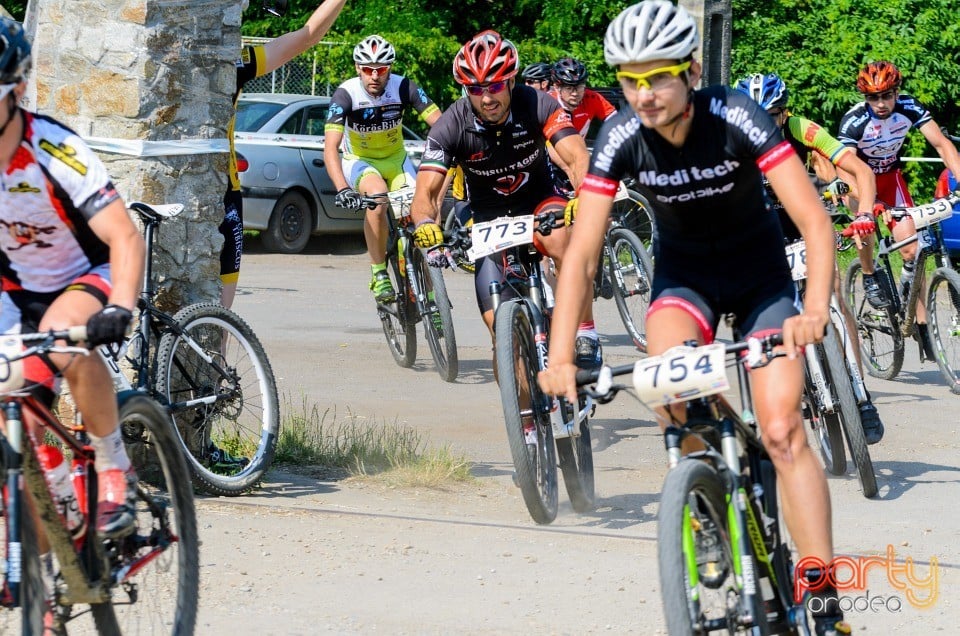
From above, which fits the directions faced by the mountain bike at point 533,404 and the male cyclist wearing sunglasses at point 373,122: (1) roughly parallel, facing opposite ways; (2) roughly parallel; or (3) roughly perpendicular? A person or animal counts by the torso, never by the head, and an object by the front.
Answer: roughly parallel

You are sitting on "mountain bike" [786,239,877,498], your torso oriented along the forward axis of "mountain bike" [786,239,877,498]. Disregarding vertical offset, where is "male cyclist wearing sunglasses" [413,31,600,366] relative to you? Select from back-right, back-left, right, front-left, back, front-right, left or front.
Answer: right

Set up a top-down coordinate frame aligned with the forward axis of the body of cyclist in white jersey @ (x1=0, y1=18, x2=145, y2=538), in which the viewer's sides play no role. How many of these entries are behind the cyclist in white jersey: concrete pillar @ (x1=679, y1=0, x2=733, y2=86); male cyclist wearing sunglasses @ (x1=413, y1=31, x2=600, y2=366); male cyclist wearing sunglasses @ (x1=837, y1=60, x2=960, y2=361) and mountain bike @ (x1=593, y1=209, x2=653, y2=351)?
4

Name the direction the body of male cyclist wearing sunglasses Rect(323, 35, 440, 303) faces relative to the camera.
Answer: toward the camera

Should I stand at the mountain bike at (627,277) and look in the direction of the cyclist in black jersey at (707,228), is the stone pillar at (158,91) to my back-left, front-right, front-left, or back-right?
front-right

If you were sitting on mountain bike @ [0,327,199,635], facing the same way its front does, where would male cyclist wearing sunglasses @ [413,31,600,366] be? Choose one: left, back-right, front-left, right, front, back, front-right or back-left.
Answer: back

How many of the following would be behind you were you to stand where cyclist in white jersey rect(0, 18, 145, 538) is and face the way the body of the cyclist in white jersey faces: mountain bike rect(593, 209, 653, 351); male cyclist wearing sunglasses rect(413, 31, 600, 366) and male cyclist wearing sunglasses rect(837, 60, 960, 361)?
3

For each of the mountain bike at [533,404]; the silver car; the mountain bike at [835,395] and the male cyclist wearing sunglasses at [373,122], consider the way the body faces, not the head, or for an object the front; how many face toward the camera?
3

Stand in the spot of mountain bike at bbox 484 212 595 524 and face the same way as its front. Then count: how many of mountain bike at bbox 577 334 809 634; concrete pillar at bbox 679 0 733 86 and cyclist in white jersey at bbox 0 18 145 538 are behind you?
1

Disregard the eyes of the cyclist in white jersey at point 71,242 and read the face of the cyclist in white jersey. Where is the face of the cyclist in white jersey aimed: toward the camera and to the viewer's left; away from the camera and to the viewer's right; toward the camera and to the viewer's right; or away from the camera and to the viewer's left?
toward the camera and to the viewer's left

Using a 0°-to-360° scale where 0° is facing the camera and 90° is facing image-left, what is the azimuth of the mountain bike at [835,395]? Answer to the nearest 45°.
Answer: approximately 0°

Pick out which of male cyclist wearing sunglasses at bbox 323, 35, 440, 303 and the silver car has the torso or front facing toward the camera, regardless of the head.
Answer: the male cyclist wearing sunglasses

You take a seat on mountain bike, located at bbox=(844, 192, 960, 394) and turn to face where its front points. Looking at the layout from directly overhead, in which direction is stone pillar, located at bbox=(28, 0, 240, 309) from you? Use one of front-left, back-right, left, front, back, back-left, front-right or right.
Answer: right

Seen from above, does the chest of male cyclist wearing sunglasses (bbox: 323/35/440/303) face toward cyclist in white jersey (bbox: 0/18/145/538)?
yes

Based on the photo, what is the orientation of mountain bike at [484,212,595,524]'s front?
toward the camera

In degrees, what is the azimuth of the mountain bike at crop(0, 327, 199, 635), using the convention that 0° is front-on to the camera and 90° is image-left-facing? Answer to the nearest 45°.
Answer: approximately 45°

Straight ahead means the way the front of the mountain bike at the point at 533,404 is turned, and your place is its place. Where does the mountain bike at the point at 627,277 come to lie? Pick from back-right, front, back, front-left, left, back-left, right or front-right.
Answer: back

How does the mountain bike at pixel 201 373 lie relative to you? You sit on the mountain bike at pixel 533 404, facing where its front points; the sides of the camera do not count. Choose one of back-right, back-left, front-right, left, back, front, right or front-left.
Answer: right
